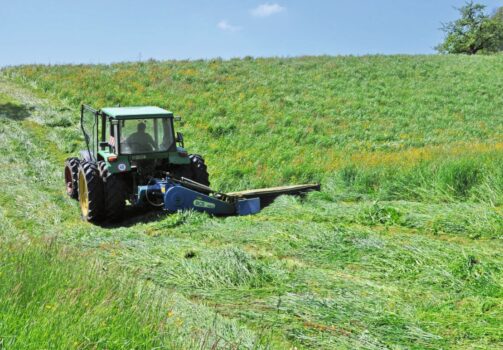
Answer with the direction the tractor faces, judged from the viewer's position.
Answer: facing away from the viewer and to the left of the viewer
